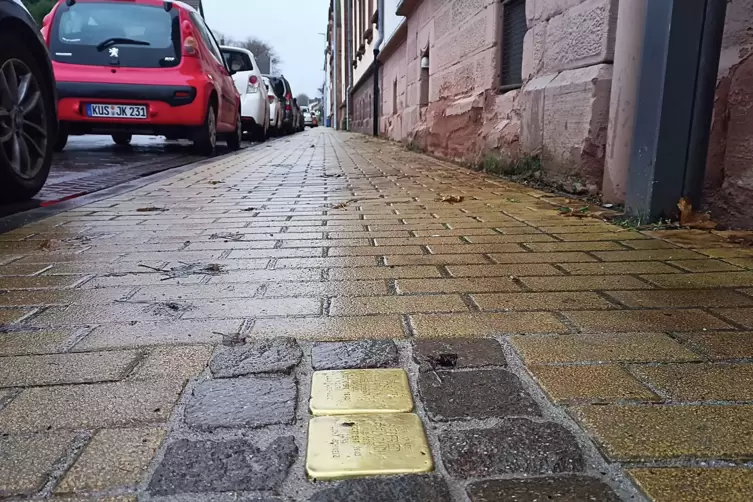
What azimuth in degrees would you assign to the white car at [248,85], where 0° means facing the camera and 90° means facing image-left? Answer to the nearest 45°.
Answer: approximately 180°

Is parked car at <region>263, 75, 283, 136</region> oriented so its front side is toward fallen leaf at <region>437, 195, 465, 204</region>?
no

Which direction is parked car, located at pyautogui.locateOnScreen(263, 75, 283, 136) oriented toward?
away from the camera

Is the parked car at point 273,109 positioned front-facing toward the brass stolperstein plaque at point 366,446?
no

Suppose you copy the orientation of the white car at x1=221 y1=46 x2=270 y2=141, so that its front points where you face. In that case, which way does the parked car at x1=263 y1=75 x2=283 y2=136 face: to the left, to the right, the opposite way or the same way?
the same way

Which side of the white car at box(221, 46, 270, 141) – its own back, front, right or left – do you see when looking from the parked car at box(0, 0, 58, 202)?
back

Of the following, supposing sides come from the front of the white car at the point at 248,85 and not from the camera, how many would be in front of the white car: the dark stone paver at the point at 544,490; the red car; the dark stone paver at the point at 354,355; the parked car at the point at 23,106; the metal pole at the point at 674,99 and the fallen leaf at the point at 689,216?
0

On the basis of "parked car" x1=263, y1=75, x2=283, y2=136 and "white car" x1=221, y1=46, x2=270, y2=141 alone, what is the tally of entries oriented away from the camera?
2

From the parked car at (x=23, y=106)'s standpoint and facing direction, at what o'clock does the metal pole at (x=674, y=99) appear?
The metal pole is roughly at 3 o'clock from the parked car.

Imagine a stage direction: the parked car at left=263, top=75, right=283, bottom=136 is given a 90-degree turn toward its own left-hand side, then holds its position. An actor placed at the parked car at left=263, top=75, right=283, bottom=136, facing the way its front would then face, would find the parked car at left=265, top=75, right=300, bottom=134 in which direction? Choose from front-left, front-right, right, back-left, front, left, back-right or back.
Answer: right

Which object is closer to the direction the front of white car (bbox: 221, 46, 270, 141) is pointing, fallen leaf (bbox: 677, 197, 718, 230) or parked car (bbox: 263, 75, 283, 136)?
the parked car

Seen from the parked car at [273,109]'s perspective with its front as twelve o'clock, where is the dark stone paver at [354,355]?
The dark stone paver is roughly at 6 o'clock from the parked car.

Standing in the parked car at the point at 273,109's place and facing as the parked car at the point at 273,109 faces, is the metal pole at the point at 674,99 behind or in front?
behind

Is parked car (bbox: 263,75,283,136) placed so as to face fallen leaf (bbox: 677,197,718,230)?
no

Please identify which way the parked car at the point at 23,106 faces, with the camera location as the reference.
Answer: facing away from the viewer and to the right of the viewer

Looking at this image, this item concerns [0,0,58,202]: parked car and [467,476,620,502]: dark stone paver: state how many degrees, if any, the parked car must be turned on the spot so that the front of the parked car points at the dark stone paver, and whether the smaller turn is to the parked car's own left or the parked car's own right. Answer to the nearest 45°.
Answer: approximately 135° to the parked car's own right

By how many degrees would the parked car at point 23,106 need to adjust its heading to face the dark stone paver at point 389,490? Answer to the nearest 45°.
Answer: approximately 135° to its right

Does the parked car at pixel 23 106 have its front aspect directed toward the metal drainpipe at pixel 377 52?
yes

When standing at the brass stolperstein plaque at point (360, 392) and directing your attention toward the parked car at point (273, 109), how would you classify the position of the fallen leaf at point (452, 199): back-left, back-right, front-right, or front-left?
front-right

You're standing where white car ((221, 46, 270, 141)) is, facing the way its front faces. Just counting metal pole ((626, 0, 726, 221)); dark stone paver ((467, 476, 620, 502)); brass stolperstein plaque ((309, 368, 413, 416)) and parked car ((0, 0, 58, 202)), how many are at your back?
4

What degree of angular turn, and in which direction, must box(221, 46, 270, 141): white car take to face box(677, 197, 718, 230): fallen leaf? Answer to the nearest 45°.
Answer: approximately 180°
